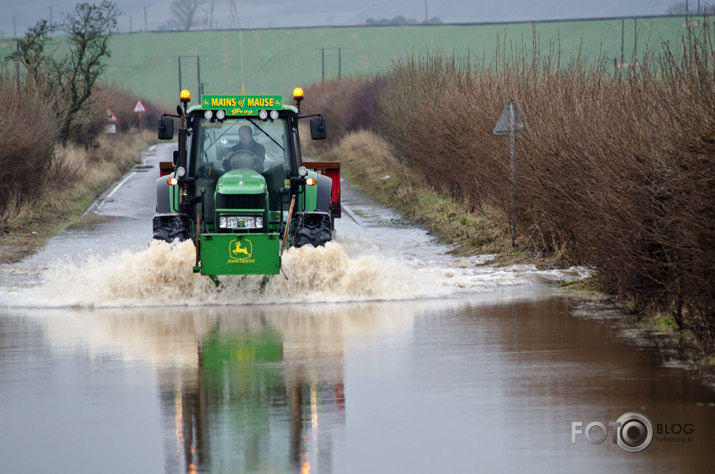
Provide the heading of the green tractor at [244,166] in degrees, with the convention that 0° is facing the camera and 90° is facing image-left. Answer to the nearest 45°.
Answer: approximately 0°

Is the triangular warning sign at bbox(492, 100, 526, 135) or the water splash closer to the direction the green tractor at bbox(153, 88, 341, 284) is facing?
the water splash

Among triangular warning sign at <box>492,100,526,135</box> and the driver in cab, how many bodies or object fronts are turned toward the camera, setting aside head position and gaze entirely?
1

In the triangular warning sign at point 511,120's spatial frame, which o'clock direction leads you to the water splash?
The water splash is roughly at 7 o'clock from the triangular warning sign.

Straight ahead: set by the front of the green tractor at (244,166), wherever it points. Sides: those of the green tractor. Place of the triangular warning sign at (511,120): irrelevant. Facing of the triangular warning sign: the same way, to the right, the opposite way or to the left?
the opposite way

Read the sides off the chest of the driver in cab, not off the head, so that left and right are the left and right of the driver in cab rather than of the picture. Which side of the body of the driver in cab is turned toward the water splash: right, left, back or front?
front

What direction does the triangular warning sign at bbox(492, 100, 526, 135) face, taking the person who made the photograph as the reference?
facing away from the viewer

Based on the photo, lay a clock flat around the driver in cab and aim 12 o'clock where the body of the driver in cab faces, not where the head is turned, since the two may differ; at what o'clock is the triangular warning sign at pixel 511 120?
The triangular warning sign is roughly at 8 o'clock from the driver in cab.
